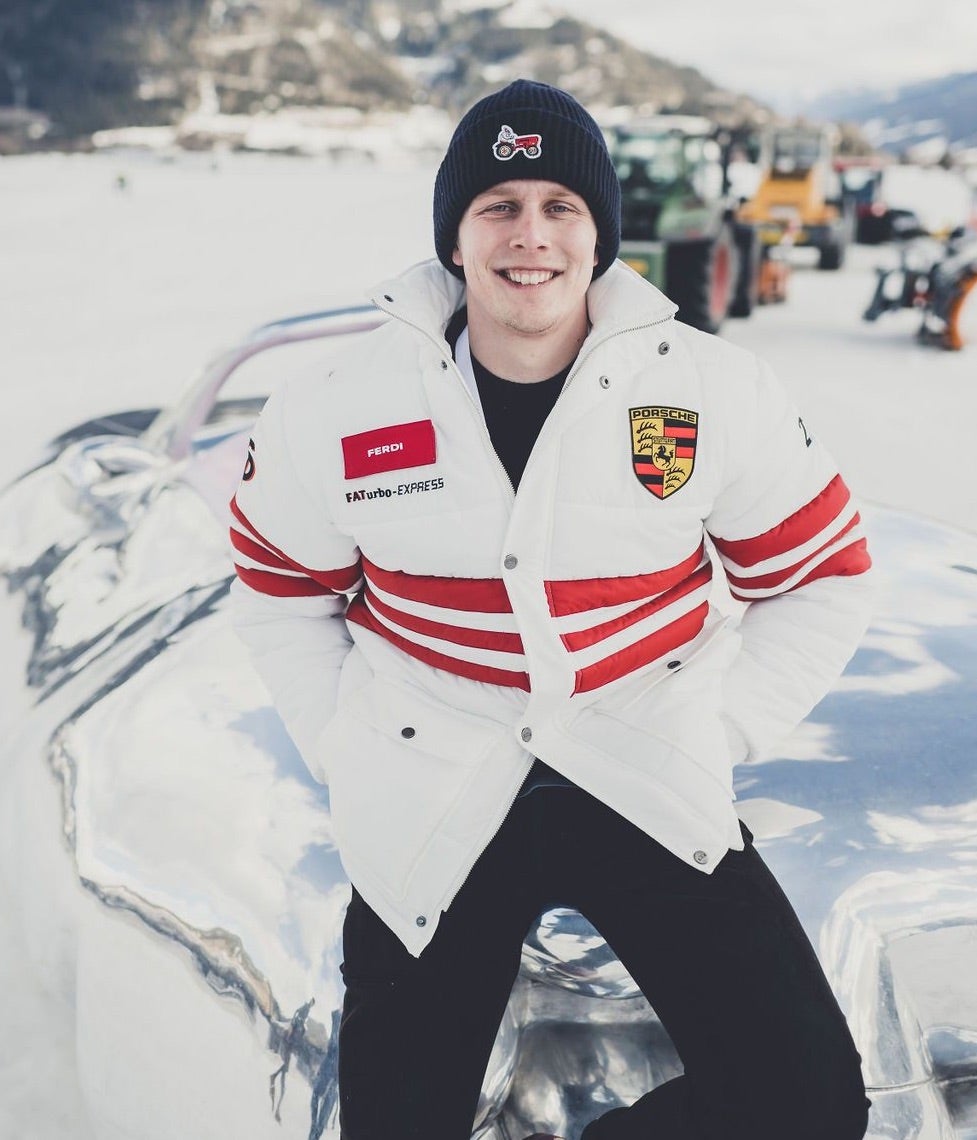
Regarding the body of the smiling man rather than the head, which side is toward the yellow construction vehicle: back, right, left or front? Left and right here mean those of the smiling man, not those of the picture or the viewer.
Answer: back

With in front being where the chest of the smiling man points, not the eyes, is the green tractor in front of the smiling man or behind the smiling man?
behind

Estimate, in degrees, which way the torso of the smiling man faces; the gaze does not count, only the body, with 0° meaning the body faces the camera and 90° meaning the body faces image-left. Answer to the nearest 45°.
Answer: approximately 0°
